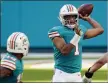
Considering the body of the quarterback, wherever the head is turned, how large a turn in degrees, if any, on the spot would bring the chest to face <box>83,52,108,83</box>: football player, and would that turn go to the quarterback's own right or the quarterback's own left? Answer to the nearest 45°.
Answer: approximately 135° to the quarterback's own left

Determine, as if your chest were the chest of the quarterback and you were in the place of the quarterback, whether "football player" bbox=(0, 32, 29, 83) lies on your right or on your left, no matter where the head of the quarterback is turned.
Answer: on your right
